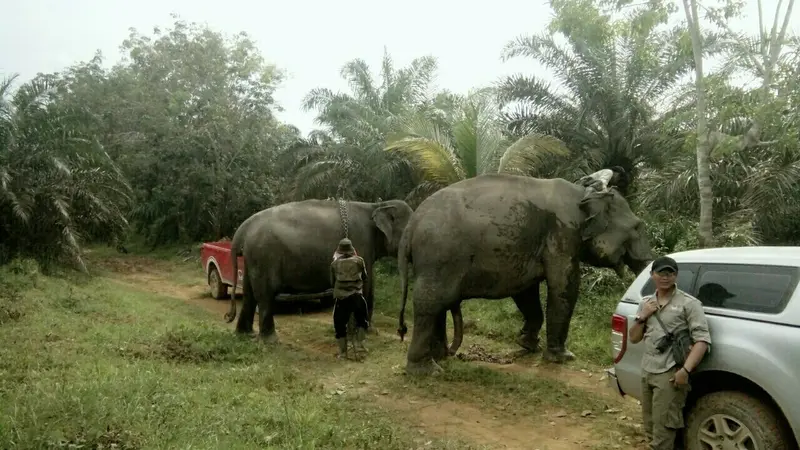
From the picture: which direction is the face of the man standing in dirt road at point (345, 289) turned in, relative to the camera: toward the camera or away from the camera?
away from the camera

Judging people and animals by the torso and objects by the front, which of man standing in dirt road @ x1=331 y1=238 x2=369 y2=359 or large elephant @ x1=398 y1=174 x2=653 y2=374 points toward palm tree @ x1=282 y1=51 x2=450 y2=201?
the man standing in dirt road

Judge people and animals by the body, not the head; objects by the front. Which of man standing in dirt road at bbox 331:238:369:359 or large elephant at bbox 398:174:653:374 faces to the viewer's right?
the large elephant

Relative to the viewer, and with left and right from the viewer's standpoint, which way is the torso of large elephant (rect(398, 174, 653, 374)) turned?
facing to the right of the viewer

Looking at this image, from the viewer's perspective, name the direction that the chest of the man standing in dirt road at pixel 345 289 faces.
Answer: away from the camera

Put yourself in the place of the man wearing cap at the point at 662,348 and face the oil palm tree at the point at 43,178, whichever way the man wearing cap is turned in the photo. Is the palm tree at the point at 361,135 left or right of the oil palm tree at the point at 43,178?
right

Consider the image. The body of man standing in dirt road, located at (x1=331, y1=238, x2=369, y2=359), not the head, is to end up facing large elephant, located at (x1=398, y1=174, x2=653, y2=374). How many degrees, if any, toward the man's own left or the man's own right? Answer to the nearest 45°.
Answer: approximately 135° to the man's own right

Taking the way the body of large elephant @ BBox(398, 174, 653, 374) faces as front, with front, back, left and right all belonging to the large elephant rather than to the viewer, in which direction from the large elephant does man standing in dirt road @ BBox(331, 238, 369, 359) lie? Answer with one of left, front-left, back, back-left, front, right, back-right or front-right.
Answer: back

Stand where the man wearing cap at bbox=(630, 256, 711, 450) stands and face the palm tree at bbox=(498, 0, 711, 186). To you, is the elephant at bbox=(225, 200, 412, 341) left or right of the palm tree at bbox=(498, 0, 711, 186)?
left

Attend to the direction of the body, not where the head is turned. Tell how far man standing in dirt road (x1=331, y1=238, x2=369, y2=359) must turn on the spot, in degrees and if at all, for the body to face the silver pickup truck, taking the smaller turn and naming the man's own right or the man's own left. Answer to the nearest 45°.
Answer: approximately 135° to the man's own right

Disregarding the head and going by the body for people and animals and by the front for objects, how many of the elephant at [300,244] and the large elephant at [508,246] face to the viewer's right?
2

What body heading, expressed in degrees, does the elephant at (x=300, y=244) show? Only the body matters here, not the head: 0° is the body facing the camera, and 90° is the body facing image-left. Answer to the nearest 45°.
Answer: approximately 270°

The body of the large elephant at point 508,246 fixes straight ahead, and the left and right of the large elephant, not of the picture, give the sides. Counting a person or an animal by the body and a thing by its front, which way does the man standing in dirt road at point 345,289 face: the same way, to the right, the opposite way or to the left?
to the left

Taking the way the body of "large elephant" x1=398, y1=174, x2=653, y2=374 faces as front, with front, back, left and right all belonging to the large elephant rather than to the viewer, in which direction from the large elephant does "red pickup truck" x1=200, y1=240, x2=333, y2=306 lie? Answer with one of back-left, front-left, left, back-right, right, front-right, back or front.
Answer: back-left
